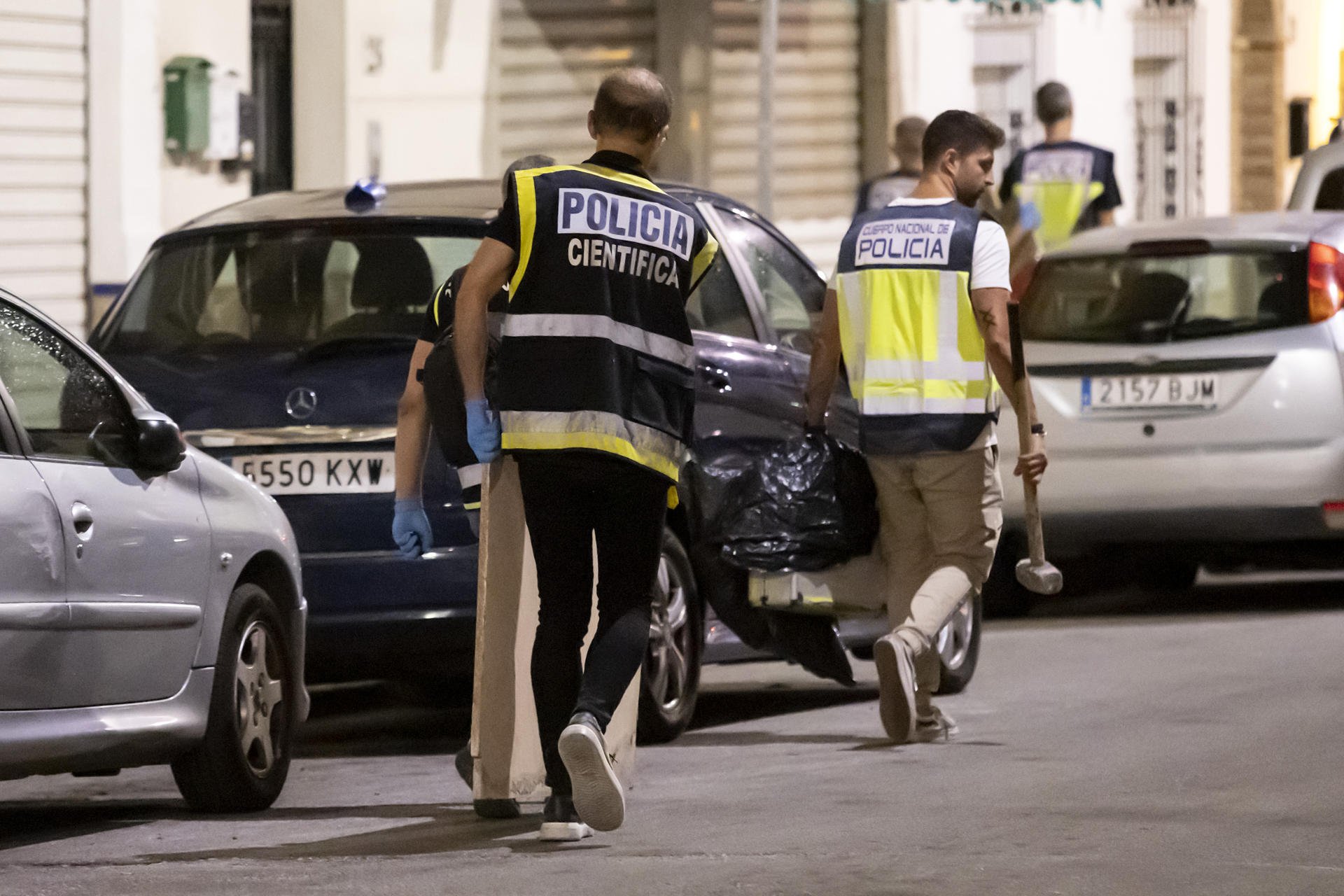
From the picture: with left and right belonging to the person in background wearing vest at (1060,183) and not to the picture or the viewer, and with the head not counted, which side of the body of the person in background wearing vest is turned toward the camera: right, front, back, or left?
back

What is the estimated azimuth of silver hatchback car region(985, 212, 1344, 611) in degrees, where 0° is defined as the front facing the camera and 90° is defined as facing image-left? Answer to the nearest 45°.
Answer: approximately 225°

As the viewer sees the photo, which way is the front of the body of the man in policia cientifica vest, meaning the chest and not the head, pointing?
away from the camera

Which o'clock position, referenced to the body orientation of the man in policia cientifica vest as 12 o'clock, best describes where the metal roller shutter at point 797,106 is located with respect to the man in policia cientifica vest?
The metal roller shutter is roughly at 12 o'clock from the man in policia cientifica vest.

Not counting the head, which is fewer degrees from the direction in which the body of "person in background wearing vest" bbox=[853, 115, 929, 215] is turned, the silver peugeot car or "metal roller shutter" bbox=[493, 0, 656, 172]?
the metal roller shutter

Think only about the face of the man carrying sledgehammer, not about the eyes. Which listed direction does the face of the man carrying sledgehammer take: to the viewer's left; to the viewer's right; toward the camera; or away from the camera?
to the viewer's right

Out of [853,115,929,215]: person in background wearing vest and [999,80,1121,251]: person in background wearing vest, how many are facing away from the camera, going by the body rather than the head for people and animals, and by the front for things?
2

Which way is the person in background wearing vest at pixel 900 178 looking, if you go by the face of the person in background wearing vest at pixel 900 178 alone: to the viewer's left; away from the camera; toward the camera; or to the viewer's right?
away from the camera

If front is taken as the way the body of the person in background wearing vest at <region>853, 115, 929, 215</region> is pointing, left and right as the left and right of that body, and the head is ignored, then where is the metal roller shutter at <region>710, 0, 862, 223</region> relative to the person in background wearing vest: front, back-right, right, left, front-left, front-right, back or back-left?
front

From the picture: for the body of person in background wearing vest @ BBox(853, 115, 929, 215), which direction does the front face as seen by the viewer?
away from the camera

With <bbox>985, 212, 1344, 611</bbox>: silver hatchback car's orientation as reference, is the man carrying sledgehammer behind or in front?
behind
